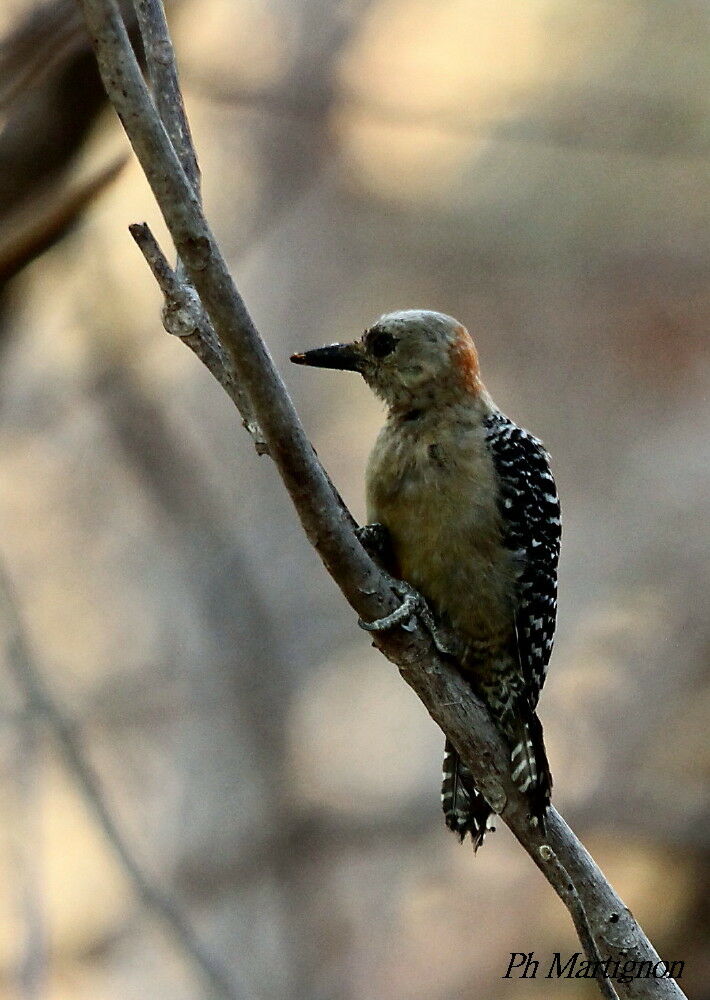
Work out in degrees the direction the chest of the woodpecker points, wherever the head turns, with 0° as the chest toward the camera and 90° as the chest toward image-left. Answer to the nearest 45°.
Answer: approximately 45°
